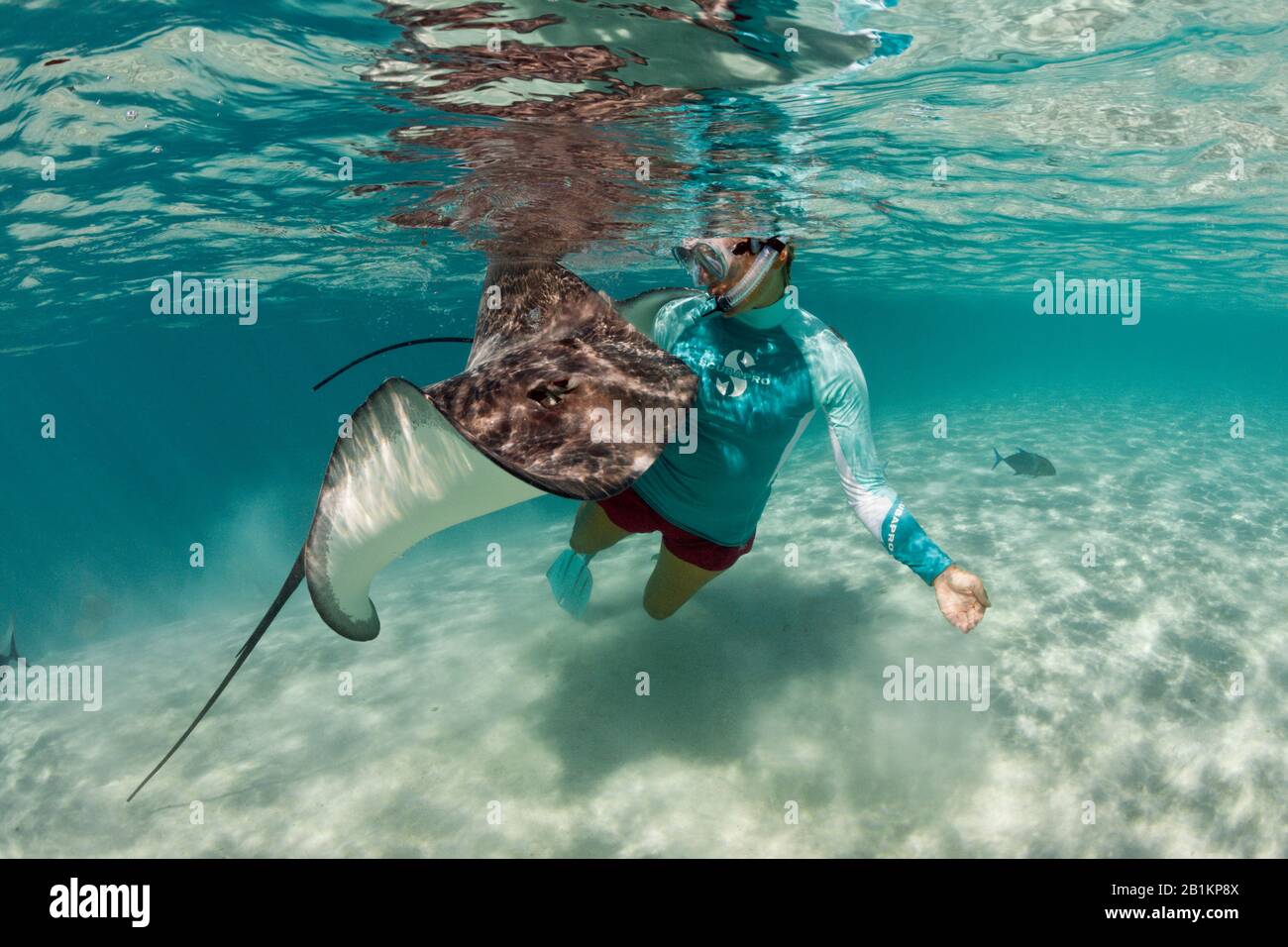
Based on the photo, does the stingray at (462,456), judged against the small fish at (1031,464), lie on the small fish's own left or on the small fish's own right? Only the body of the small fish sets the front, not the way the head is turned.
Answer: on the small fish's own right

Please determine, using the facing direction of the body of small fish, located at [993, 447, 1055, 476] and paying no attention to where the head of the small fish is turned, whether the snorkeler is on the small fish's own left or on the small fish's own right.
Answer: on the small fish's own right

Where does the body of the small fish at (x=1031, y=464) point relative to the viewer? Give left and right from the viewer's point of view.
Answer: facing to the right of the viewer
